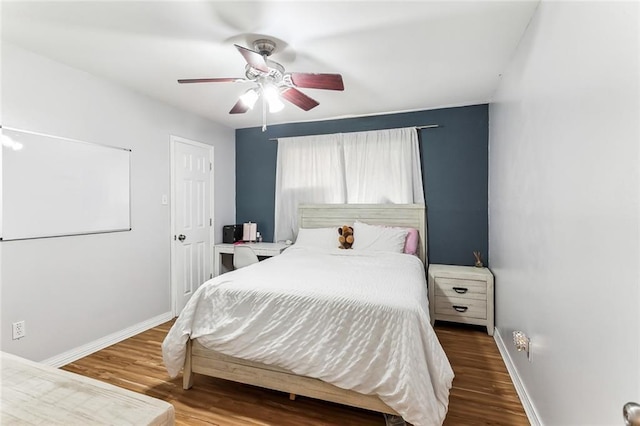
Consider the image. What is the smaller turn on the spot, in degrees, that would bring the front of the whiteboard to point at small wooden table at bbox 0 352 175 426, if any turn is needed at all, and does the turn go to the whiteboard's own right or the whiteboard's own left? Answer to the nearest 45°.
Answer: approximately 45° to the whiteboard's own right

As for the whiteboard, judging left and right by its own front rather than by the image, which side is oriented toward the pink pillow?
front

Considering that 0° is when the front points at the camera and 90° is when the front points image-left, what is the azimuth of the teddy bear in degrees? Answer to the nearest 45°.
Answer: approximately 0°

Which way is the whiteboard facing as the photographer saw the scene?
facing the viewer and to the right of the viewer

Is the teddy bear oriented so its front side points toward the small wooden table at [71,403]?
yes

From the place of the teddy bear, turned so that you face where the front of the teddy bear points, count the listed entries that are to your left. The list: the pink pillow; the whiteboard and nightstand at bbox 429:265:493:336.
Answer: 2

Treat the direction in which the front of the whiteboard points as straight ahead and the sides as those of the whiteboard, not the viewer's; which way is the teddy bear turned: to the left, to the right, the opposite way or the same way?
to the right

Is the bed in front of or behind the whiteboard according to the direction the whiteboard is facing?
in front

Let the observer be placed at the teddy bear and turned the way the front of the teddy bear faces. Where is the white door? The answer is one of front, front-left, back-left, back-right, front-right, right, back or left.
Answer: right

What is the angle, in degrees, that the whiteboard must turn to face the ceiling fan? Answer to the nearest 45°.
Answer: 0° — it already faces it

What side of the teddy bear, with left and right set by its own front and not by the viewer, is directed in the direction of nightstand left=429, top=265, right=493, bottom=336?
left

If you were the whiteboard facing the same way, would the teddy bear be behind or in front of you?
in front

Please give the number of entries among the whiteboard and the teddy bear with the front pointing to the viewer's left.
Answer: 0
